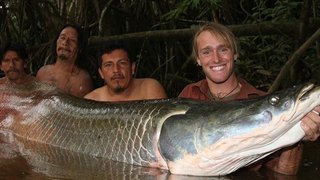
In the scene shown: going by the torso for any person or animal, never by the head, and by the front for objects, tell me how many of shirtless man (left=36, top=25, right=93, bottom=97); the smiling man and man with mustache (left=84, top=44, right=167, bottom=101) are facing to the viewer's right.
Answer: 0

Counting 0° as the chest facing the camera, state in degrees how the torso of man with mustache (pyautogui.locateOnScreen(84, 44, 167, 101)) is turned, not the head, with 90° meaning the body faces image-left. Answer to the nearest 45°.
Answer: approximately 0°

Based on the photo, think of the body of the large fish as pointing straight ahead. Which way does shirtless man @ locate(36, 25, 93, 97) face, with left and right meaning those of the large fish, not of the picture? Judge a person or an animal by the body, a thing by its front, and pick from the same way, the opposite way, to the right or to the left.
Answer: to the right

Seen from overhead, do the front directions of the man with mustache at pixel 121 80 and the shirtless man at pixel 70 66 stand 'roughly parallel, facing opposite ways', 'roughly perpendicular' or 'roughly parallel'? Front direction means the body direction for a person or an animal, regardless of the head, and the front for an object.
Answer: roughly parallel

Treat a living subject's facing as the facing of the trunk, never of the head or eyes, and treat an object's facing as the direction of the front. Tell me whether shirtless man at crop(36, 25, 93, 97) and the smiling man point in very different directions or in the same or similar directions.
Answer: same or similar directions

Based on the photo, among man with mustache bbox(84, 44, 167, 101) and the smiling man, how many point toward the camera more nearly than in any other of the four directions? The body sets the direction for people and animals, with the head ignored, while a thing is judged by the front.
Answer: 2

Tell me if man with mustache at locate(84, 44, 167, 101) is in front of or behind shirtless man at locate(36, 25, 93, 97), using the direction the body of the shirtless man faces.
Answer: in front

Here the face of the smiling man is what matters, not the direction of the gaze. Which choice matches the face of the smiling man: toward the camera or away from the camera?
toward the camera

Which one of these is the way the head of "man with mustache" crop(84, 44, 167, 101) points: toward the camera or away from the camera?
toward the camera

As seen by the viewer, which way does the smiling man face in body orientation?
toward the camera

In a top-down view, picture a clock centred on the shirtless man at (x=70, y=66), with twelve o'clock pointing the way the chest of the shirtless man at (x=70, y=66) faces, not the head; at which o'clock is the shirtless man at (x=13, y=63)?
the shirtless man at (x=13, y=63) is roughly at 3 o'clock from the shirtless man at (x=70, y=66).

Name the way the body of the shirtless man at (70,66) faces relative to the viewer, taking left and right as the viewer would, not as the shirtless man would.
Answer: facing the viewer

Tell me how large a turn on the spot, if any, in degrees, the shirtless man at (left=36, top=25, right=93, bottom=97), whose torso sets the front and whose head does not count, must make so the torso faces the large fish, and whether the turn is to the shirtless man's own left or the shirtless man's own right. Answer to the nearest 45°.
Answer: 0° — they already face it

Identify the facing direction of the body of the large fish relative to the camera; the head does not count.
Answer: to the viewer's right
